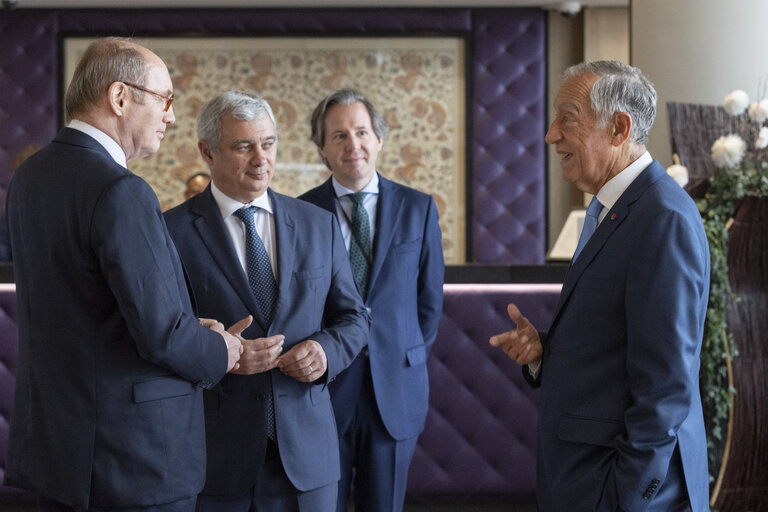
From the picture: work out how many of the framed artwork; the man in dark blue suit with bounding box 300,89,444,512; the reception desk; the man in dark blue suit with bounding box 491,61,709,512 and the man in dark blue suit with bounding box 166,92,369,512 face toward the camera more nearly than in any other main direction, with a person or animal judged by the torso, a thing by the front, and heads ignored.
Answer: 4

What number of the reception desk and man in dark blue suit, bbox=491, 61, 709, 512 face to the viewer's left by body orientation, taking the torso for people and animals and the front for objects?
1

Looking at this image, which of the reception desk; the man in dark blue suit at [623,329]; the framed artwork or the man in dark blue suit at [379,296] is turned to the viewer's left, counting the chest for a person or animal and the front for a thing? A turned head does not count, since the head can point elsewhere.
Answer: the man in dark blue suit at [623,329]

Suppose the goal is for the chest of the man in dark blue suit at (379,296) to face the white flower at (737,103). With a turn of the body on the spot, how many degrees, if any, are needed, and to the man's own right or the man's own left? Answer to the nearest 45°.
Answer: approximately 135° to the man's own left

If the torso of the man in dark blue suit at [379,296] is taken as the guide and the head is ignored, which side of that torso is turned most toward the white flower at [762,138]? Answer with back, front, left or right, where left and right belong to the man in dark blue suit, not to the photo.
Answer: left

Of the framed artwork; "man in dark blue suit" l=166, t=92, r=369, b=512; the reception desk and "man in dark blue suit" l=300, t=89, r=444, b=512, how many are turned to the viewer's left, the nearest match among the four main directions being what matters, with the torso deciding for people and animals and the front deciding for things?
0

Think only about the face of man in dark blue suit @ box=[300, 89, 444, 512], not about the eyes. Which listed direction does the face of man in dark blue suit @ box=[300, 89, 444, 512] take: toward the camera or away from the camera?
toward the camera

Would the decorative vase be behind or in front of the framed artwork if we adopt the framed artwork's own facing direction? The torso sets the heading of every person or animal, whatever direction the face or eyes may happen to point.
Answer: in front

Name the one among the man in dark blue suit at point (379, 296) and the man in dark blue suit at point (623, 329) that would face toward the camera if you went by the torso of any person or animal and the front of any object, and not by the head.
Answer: the man in dark blue suit at point (379, 296)

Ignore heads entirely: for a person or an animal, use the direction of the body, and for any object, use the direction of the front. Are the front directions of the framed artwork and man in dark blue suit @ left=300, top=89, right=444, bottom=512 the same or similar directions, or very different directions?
same or similar directions

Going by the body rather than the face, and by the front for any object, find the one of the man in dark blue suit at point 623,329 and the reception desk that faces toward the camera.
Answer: the reception desk

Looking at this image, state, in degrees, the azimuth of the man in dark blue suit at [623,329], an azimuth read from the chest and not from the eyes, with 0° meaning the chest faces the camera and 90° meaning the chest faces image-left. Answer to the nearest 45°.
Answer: approximately 90°

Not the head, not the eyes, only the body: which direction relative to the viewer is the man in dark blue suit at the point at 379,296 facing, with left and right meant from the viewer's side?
facing the viewer

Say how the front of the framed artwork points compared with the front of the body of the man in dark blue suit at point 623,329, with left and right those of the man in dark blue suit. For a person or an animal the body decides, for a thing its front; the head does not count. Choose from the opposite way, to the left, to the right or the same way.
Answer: to the left

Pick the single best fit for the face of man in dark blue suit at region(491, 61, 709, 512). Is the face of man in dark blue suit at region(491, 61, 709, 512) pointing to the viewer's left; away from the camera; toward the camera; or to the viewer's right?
to the viewer's left

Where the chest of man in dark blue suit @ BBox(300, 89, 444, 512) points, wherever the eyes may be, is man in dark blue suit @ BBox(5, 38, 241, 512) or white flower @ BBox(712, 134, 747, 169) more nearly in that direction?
the man in dark blue suit

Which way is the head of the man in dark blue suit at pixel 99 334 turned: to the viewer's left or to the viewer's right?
to the viewer's right

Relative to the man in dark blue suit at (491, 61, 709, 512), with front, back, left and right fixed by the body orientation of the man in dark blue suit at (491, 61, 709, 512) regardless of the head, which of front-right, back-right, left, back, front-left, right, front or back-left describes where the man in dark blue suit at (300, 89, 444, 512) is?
front-right

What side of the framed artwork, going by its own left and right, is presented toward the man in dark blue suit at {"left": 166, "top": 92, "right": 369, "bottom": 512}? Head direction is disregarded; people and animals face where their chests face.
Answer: front
